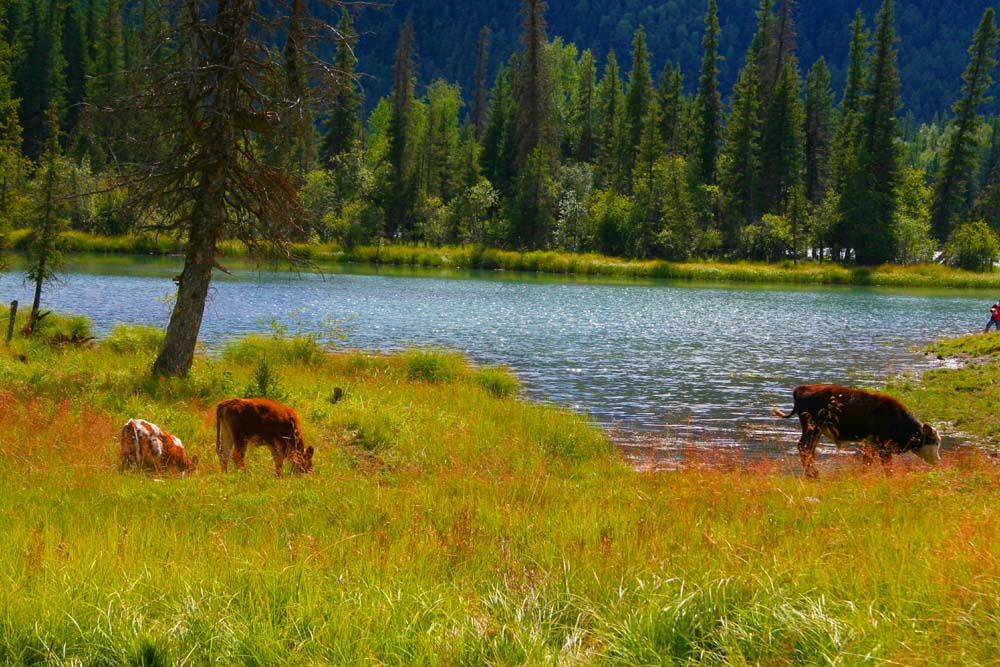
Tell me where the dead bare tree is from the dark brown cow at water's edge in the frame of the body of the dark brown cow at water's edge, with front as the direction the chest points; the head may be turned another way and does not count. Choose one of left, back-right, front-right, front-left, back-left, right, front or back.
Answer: back

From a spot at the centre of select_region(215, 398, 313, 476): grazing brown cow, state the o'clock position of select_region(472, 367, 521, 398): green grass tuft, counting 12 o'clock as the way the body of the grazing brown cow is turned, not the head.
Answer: The green grass tuft is roughly at 10 o'clock from the grazing brown cow.

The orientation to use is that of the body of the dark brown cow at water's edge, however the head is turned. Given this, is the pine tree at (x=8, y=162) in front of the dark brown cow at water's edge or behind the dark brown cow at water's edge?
behind

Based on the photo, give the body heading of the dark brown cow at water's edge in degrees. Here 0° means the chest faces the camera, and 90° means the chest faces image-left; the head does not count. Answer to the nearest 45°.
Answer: approximately 270°

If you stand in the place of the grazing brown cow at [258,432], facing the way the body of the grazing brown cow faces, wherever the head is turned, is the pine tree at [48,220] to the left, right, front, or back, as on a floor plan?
left

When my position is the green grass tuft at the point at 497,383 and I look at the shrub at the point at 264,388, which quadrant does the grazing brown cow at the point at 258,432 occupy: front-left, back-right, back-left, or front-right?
front-left

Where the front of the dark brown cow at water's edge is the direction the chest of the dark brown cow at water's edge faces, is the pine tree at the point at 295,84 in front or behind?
behind

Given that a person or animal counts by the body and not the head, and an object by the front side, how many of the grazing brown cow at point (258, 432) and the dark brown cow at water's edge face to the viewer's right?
2

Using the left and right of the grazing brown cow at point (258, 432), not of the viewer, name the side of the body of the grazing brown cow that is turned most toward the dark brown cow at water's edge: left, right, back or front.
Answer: front

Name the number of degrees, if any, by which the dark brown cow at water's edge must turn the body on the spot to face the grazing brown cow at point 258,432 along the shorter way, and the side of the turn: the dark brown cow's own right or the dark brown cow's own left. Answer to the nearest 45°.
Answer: approximately 135° to the dark brown cow's own right

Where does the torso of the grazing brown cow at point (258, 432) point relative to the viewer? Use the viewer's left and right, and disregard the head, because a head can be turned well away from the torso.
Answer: facing to the right of the viewer

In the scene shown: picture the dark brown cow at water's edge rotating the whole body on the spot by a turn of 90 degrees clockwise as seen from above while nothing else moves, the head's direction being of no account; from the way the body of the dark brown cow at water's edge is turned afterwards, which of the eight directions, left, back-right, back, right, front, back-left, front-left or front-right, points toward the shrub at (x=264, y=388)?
right
